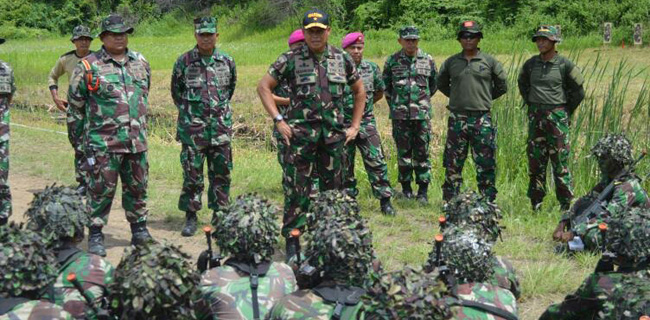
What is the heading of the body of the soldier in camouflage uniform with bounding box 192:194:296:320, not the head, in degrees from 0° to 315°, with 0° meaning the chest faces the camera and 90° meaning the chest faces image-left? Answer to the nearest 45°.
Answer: approximately 180°

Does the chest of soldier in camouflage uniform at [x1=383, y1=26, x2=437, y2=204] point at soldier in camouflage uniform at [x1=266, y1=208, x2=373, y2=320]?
yes

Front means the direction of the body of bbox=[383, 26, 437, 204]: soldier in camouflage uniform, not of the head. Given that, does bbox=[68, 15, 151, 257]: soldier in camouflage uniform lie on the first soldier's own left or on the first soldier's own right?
on the first soldier's own right

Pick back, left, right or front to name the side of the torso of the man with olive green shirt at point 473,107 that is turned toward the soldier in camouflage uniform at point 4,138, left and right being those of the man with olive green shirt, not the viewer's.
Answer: right

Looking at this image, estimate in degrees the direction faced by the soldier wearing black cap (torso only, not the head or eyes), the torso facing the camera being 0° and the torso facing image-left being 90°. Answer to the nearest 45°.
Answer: approximately 0°

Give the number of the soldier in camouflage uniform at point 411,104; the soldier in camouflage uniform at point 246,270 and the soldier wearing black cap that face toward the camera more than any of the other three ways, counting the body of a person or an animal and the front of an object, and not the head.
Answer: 2

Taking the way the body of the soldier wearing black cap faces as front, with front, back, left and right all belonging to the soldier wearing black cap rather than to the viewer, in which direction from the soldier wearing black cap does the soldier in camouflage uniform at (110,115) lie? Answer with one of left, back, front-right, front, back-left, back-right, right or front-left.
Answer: right

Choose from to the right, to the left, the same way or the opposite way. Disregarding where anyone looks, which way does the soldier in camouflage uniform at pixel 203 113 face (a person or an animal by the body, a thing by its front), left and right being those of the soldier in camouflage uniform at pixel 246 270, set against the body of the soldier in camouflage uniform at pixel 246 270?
the opposite way

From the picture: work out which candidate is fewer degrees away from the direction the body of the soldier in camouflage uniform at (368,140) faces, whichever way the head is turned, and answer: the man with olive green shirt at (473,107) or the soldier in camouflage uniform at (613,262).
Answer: the soldier in camouflage uniform

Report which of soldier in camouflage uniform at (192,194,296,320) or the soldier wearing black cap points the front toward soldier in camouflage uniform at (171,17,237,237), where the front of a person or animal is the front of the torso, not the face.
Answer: soldier in camouflage uniform at (192,194,296,320)

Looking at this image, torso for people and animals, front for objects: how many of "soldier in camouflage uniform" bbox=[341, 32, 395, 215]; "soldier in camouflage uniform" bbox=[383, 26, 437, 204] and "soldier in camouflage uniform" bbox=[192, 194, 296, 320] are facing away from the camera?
1

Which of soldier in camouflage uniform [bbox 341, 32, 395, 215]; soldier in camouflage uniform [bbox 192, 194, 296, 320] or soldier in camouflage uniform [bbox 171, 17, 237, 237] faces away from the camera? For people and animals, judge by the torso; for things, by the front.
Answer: soldier in camouflage uniform [bbox 192, 194, 296, 320]

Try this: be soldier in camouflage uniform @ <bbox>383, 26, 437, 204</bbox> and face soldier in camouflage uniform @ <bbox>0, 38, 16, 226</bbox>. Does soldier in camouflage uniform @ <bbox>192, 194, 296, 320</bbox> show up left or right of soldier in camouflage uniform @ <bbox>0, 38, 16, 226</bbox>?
left

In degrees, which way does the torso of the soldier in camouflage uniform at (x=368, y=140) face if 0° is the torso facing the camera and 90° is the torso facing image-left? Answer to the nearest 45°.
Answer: approximately 0°
